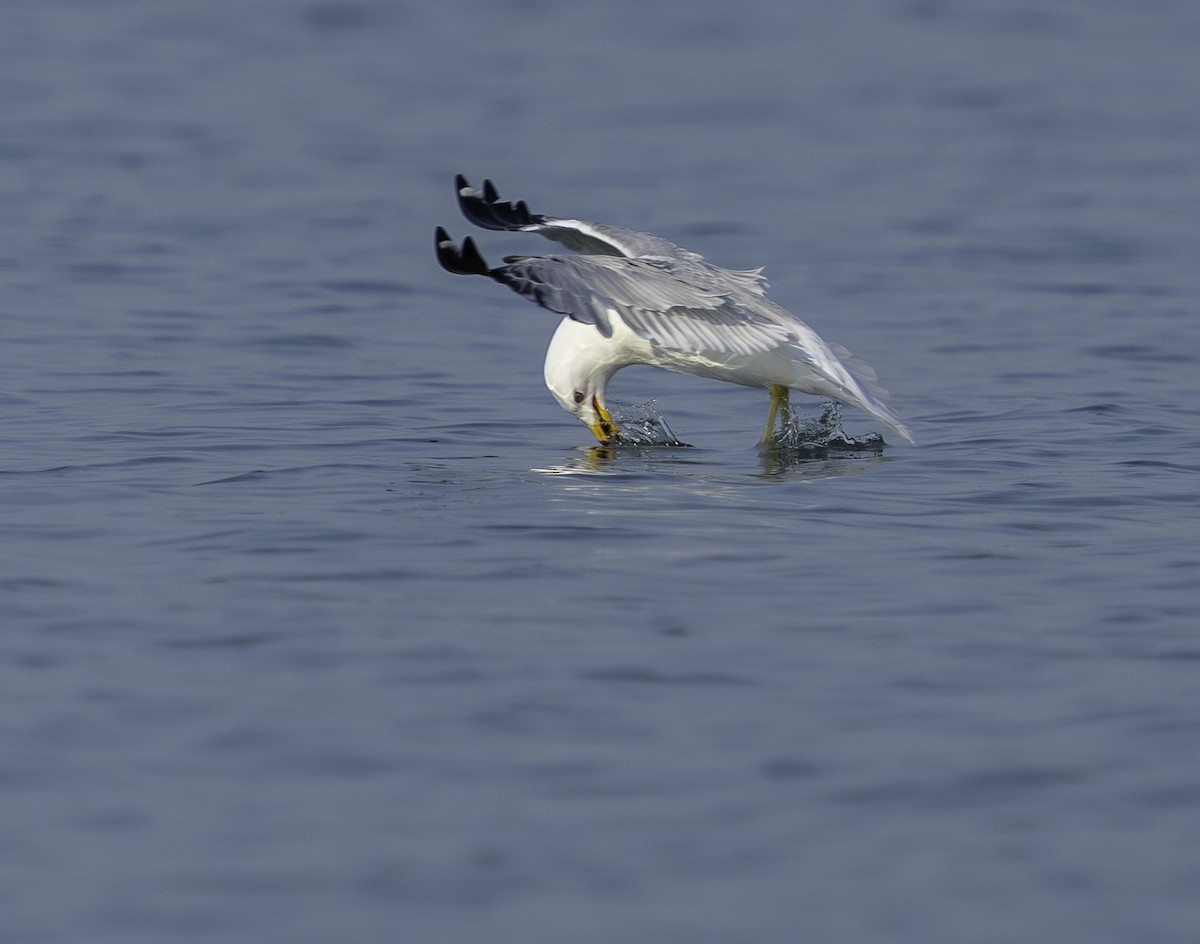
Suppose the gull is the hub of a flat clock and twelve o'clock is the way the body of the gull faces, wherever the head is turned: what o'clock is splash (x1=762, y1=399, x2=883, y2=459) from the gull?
The splash is roughly at 5 o'clock from the gull.

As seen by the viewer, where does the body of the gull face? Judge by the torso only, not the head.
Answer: to the viewer's left
